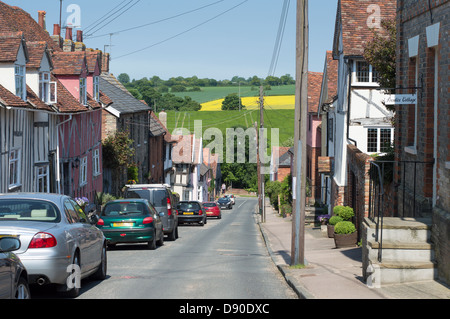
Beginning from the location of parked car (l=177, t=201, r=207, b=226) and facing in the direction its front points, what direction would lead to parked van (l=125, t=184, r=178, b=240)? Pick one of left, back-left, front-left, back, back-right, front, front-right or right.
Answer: back

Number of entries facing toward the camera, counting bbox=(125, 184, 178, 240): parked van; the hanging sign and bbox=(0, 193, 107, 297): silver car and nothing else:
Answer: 1

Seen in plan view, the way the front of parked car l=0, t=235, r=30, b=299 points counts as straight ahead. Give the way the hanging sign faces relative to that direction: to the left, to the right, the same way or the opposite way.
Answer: the opposite way

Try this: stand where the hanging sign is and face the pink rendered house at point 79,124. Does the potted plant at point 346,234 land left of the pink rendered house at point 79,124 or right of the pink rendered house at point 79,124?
right

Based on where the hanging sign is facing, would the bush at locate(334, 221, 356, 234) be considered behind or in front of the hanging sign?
behind

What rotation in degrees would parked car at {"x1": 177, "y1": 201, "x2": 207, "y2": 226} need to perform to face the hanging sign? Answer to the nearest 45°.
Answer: approximately 180°

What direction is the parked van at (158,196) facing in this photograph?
away from the camera

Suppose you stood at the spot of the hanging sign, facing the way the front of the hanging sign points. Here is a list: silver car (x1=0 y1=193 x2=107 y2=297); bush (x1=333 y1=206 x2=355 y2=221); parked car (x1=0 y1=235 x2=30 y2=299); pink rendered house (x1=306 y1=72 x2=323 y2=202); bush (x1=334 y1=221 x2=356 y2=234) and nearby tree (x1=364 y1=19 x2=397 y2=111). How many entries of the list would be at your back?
4

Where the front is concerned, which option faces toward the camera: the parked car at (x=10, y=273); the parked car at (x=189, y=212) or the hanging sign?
the hanging sign

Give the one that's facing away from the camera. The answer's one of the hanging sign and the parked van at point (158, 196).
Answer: the parked van

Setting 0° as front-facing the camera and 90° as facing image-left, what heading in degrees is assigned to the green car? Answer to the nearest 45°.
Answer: approximately 180°

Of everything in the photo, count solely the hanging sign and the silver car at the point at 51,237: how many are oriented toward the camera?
1

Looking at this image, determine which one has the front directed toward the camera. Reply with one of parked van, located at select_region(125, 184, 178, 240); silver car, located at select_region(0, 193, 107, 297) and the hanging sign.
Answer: the hanging sign

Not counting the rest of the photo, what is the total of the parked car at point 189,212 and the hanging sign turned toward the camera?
1
